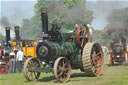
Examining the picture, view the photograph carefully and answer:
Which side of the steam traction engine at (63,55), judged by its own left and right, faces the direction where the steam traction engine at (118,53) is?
back

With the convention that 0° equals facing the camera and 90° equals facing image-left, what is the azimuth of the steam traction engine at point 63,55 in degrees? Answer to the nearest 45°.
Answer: approximately 45°
